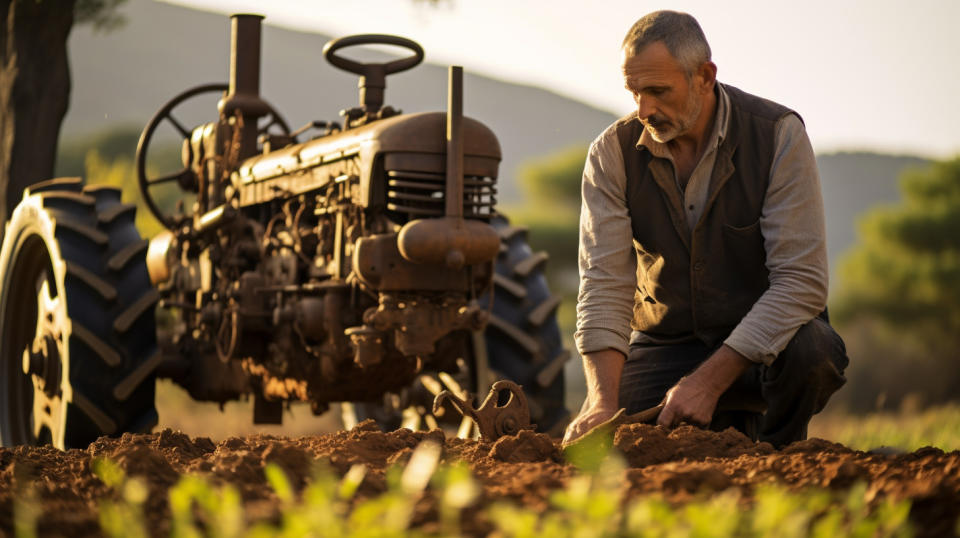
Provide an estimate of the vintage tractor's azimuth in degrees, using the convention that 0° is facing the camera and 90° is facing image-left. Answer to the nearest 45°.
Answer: approximately 315°

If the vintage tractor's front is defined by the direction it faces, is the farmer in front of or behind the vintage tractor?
in front

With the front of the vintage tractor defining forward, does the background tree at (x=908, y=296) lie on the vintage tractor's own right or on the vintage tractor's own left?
on the vintage tractor's own left

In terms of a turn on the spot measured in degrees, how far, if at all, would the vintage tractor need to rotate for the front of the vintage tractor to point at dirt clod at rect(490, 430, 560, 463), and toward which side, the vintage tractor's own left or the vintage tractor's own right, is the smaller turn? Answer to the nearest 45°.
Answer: approximately 45° to the vintage tractor's own right

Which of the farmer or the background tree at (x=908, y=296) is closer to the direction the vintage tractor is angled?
the farmer

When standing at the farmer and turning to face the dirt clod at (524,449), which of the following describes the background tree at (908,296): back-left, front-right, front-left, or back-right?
back-right

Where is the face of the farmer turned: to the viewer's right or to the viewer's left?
to the viewer's left
